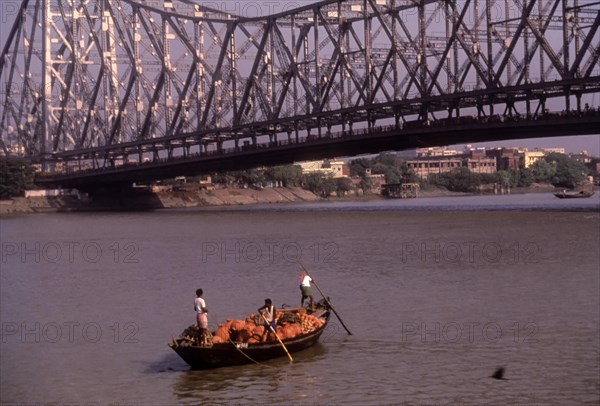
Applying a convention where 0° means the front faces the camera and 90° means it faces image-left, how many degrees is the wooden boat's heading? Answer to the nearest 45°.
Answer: approximately 45°
